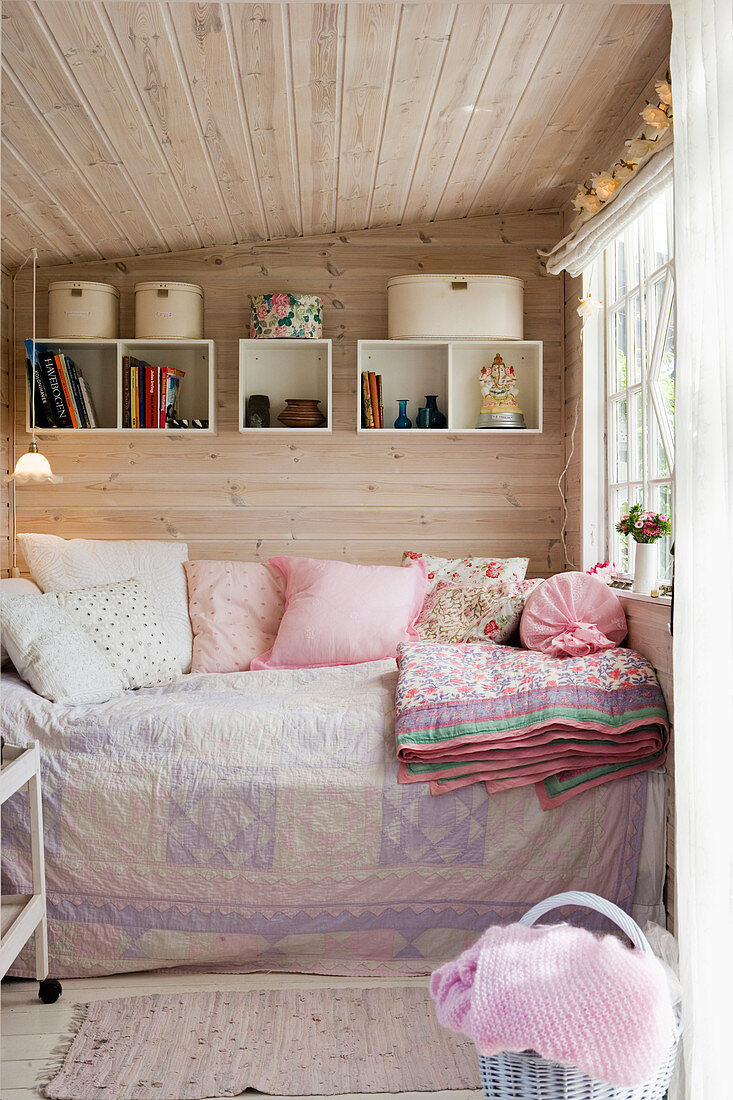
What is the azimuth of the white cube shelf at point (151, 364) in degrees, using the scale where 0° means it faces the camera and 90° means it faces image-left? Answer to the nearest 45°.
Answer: approximately 0°

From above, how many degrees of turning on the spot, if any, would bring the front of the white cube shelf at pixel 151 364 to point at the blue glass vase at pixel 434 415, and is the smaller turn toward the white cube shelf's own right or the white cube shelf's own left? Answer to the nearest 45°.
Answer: approximately 90° to the white cube shelf's own left

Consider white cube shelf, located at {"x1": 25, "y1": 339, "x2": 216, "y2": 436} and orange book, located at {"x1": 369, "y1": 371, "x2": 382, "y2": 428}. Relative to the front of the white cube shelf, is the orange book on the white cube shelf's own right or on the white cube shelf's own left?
on the white cube shelf's own left
